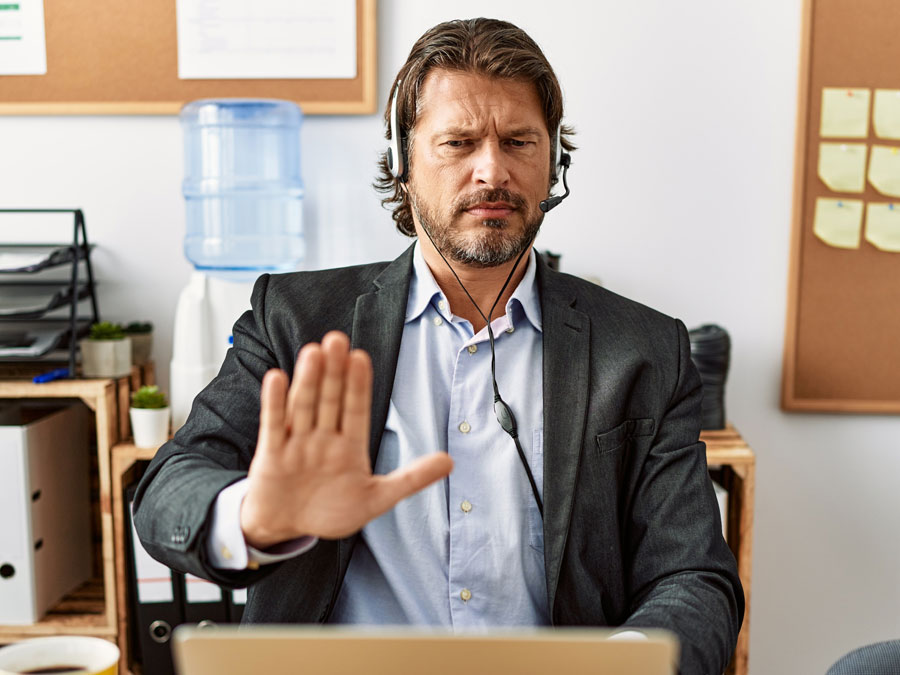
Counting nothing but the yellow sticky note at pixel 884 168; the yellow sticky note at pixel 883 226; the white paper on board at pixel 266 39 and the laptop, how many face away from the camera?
1

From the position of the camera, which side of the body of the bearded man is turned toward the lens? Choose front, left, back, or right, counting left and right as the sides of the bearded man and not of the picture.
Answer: front

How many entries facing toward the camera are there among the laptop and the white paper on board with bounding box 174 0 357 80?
1

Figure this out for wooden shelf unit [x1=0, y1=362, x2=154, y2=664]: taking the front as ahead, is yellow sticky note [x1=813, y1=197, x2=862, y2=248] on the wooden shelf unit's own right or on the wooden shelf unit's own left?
on the wooden shelf unit's own left

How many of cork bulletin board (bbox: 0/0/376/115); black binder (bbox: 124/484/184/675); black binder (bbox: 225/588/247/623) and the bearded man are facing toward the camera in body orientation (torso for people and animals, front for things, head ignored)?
4

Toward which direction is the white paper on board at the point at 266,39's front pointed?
toward the camera

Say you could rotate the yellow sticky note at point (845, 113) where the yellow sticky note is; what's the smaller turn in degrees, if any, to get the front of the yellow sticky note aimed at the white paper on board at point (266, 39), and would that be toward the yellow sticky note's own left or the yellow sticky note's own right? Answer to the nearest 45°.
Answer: approximately 90° to the yellow sticky note's own right

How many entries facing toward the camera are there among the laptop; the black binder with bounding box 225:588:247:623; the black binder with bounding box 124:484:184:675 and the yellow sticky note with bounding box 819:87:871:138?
3

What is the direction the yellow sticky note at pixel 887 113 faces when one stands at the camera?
facing the viewer

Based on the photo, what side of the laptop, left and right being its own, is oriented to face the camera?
back
